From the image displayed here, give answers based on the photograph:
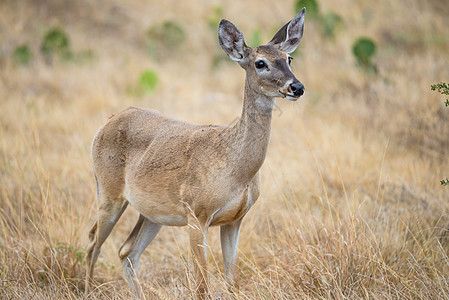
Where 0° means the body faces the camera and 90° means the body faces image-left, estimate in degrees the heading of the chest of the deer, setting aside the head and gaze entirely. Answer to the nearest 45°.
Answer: approximately 315°

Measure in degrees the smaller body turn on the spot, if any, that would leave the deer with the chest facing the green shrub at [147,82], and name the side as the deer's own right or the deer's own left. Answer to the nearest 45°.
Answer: approximately 135° to the deer's own left
